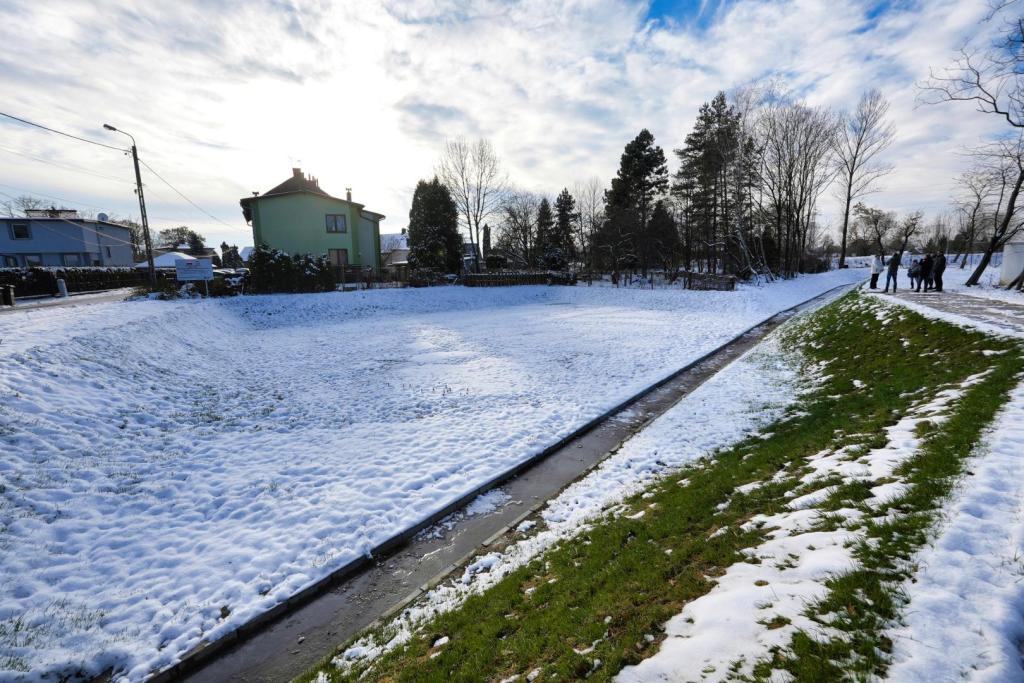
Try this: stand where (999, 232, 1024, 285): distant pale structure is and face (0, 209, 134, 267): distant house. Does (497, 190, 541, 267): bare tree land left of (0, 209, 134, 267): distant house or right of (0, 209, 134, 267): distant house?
right

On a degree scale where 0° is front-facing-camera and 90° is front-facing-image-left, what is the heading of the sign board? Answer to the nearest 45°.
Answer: approximately 0°

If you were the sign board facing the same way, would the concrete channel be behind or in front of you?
in front

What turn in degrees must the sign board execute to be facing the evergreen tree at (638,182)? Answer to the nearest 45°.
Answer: approximately 90° to its left

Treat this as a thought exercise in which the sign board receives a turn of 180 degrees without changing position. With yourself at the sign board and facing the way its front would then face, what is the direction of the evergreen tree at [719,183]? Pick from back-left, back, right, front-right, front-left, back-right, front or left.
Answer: right

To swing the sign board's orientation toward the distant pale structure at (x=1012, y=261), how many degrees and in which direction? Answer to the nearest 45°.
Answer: approximately 45° to its left

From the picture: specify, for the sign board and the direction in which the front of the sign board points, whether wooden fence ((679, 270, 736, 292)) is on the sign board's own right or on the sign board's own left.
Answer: on the sign board's own left

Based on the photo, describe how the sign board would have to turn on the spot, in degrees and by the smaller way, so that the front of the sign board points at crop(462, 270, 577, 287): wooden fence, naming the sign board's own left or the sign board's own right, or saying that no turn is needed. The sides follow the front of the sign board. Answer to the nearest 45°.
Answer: approximately 90° to the sign board's own left

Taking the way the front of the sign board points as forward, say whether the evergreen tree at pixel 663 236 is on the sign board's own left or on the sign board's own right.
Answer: on the sign board's own left

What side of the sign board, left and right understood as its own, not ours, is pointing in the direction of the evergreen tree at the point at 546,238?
left
